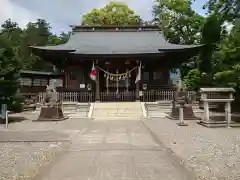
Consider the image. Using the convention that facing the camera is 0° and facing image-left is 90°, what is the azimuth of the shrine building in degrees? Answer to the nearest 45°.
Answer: approximately 0°

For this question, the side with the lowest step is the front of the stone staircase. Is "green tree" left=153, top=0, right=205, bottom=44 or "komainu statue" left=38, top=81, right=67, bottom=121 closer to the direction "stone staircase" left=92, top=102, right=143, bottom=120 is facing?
the komainu statue

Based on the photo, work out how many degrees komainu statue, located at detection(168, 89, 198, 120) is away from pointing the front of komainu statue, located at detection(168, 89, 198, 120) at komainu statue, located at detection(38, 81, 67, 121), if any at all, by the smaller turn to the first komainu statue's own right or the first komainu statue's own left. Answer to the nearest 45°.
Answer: approximately 90° to the first komainu statue's own right

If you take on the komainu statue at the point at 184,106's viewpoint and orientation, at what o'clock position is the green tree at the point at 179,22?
The green tree is roughly at 6 o'clock from the komainu statue.

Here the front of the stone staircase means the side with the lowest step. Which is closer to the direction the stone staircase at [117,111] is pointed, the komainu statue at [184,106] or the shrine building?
the komainu statue

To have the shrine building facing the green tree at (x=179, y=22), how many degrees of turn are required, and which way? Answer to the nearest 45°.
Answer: approximately 135° to its left

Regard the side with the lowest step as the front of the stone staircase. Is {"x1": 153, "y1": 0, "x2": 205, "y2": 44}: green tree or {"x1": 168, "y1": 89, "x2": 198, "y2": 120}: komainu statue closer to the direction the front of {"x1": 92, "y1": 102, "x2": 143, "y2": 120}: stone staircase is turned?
the komainu statue

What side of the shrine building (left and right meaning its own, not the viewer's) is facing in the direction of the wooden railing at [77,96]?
front

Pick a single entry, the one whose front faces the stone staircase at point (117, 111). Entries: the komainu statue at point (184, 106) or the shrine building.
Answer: the shrine building
